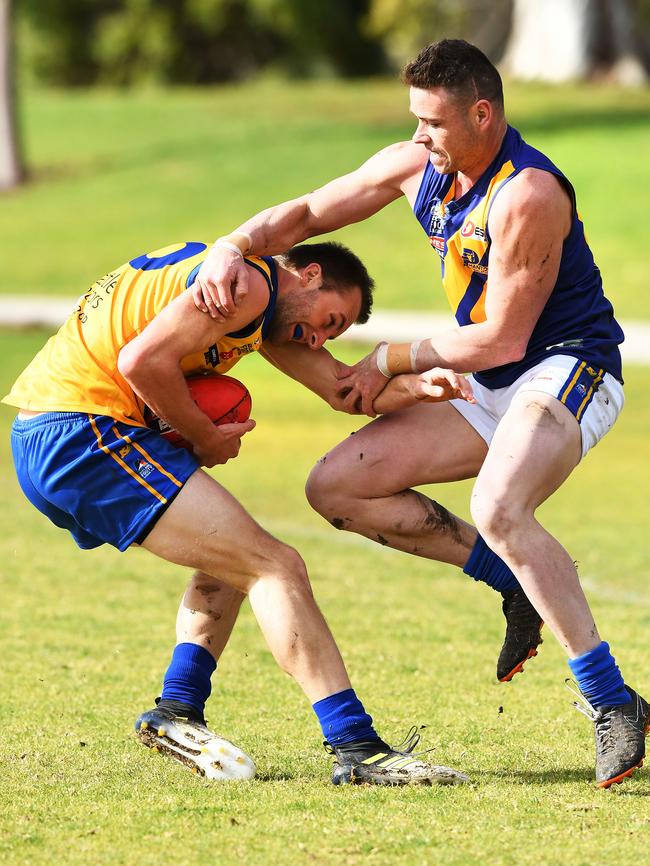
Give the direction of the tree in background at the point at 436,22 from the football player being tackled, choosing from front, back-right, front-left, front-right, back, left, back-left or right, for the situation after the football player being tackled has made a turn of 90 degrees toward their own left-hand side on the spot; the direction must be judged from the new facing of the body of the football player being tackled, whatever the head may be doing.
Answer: front

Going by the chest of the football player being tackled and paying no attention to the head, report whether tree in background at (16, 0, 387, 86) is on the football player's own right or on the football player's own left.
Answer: on the football player's own left

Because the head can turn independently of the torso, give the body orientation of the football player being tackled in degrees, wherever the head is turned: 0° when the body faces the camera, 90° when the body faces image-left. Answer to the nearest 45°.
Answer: approximately 270°
